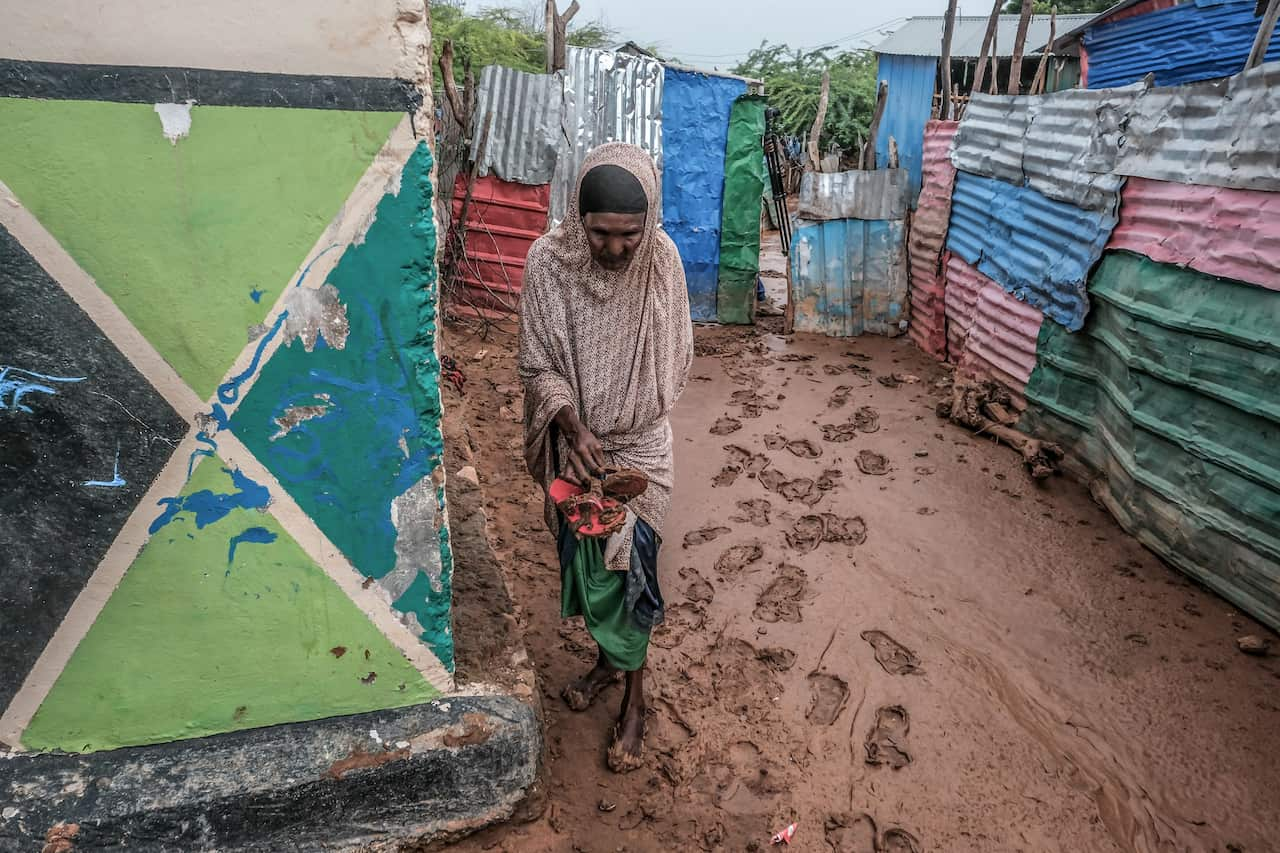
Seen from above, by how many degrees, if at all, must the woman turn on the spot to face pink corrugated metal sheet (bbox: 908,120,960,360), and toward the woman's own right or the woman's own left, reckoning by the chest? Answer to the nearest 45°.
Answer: approximately 135° to the woman's own left

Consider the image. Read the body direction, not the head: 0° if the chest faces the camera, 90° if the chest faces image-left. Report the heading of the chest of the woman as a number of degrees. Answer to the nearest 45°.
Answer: approximately 0°

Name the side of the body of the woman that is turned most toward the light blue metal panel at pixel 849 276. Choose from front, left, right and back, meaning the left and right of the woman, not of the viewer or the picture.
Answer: back

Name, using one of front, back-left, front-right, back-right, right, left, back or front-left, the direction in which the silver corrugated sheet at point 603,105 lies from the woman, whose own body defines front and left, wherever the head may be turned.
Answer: back

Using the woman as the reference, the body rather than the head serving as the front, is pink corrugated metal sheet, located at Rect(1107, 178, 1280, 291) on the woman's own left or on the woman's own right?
on the woman's own left

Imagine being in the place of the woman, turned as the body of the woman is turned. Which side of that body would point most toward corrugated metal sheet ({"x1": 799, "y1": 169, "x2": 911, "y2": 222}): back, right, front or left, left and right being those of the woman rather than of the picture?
back

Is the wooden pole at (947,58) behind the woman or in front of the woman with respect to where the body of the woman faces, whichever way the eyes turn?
behind

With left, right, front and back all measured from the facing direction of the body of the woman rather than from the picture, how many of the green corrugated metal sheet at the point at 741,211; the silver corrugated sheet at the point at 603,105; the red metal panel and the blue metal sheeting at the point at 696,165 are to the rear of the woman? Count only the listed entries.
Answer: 4

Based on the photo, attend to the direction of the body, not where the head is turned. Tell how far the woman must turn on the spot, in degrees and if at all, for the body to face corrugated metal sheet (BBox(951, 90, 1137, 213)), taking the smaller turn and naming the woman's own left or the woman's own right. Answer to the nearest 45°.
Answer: approximately 135° to the woman's own left

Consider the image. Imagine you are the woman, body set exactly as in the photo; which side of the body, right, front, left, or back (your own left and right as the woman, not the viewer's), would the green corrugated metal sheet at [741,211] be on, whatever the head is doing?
back

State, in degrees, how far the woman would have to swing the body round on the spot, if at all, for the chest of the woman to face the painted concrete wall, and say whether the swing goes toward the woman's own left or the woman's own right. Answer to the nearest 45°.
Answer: approximately 45° to the woman's own right
